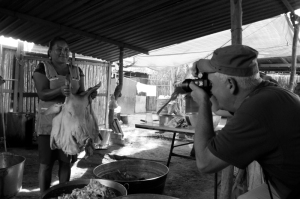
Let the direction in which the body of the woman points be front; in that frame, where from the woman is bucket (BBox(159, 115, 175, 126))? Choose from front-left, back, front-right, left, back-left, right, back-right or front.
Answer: left

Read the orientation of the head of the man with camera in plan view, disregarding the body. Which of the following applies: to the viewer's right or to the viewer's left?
to the viewer's left

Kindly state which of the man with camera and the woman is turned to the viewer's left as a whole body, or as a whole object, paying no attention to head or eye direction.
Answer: the man with camera

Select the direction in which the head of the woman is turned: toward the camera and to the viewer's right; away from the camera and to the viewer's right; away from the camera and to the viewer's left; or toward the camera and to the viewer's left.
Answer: toward the camera and to the viewer's right

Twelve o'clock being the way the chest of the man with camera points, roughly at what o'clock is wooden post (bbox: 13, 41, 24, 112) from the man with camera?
The wooden post is roughly at 1 o'clock from the man with camera.

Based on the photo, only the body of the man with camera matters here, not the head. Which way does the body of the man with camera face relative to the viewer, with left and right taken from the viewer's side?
facing to the left of the viewer

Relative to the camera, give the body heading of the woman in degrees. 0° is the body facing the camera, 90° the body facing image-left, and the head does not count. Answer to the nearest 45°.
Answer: approximately 315°

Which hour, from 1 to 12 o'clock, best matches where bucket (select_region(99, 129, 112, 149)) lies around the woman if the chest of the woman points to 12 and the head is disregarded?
The bucket is roughly at 8 o'clock from the woman.

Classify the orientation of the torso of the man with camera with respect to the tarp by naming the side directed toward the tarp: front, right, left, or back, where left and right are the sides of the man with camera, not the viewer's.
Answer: right

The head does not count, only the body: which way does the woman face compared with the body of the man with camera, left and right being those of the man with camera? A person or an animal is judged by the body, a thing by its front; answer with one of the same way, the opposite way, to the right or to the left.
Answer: the opposite way

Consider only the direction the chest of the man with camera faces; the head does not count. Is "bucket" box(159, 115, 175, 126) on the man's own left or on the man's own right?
on the man's own right

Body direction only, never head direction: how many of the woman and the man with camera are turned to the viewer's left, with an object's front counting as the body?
1
